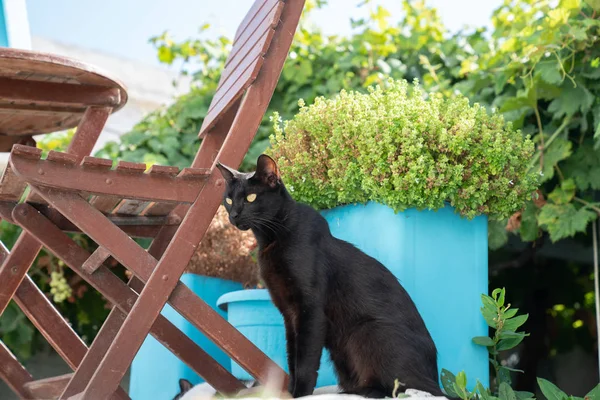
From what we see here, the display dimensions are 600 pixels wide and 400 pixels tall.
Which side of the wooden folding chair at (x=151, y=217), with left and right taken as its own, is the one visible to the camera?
left

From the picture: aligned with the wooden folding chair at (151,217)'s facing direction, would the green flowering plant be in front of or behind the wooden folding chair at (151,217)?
behind

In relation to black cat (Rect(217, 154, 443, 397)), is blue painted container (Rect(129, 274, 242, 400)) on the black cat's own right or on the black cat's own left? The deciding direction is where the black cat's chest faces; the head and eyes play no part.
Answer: on the black cat's own right

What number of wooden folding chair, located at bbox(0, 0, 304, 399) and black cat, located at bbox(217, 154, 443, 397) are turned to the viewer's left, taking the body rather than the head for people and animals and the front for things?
2

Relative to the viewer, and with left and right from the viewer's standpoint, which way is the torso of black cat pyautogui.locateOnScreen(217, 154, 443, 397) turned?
facing to the left of the viewer

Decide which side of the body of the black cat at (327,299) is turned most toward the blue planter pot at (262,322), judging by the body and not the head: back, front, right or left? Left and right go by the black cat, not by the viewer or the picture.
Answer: right

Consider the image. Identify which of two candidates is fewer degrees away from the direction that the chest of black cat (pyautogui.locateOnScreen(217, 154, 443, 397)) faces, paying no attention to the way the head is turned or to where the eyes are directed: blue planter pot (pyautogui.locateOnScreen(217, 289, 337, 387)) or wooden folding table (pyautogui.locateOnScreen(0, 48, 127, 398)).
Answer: the wooden folding table

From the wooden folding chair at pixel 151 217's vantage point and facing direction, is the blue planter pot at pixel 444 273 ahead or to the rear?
to the rear
